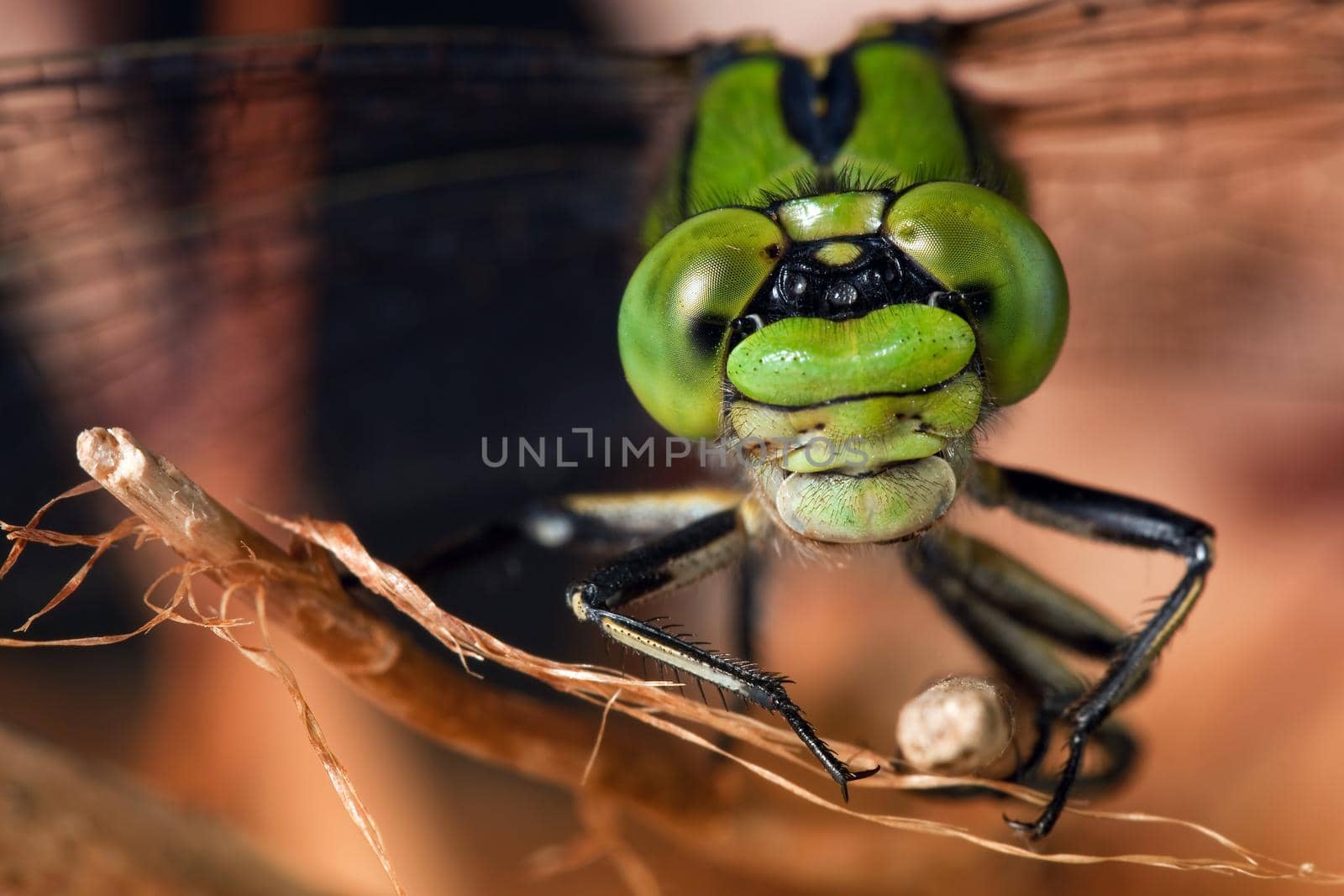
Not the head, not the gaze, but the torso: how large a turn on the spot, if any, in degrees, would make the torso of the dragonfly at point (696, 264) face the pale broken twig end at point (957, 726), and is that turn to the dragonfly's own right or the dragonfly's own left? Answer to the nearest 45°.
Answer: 0° — it already faces it

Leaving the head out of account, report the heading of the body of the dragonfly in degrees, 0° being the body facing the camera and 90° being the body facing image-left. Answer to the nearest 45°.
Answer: approximately 0°
